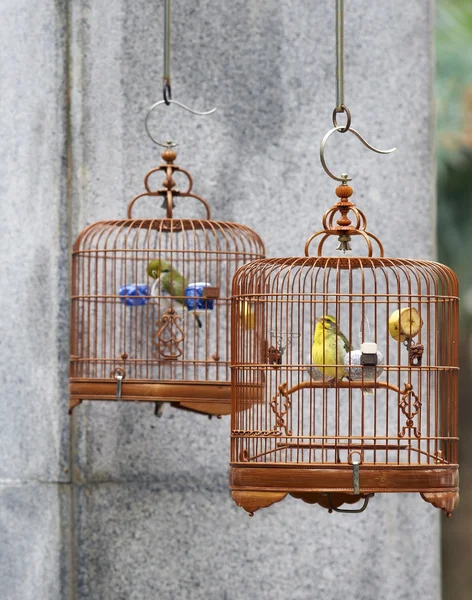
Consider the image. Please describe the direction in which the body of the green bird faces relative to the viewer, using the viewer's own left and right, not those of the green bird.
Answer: facing to the left of the viewer

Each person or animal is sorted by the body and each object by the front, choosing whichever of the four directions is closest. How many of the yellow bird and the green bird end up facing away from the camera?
0

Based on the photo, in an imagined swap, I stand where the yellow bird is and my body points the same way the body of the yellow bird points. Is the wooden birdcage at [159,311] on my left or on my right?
on my right

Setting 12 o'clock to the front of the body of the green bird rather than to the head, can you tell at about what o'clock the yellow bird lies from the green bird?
The yellow bird is roughly at 8 o'clock from the green bird.

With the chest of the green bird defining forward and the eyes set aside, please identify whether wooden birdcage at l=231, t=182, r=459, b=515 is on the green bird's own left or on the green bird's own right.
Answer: on the green bird's own left

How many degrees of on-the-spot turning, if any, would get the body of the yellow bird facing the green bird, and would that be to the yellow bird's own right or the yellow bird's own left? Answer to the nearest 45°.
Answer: approximately 90° to the yellow bird's own right

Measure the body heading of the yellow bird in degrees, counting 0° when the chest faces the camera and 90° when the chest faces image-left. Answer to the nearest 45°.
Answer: approximately 45°
